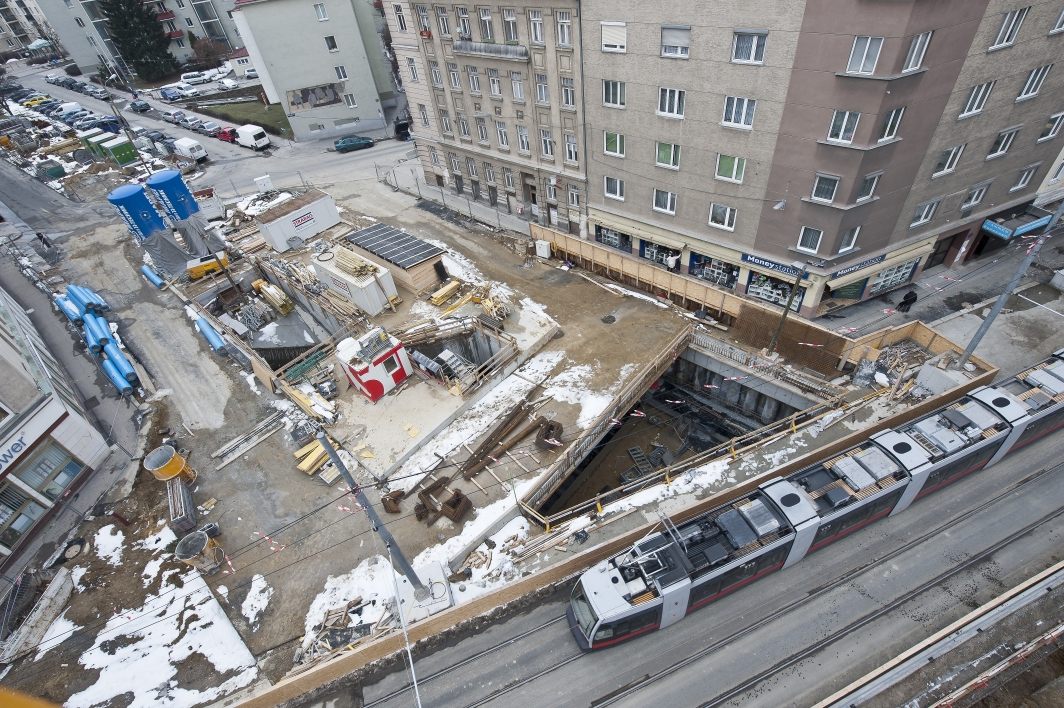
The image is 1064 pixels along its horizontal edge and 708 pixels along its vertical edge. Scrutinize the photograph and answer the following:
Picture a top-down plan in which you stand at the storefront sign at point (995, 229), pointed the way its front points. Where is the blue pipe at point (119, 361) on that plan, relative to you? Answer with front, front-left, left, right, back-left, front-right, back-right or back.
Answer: right

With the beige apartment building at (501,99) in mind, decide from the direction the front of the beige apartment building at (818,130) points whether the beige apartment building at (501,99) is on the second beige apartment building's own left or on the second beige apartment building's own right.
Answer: on the second beige apartment building's own right

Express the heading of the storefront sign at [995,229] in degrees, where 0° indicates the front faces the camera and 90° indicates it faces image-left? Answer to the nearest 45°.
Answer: approximately 315°

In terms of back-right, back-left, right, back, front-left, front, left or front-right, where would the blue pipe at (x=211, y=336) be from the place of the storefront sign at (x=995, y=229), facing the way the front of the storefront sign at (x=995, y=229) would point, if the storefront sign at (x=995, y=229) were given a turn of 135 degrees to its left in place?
back-left

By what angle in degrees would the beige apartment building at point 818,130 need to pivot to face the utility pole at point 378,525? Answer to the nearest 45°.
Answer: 0° — it already faces it

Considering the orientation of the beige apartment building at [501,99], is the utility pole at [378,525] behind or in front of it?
in front

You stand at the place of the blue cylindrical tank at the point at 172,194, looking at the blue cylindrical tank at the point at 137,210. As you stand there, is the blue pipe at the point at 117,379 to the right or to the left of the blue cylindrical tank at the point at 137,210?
left

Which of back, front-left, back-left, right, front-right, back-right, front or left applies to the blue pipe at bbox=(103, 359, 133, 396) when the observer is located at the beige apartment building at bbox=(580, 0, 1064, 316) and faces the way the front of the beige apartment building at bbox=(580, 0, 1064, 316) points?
front-right

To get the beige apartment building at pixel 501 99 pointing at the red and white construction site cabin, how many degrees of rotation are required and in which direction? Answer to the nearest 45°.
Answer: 0° — it already faces it

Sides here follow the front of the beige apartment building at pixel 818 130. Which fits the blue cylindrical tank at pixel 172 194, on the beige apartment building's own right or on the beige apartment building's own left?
on the beige apartment building's own right

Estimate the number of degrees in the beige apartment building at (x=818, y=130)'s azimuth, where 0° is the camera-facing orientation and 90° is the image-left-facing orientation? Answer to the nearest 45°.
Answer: approximately 0°

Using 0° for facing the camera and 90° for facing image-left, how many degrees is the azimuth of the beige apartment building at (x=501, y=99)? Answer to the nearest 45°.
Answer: approximately 45°
